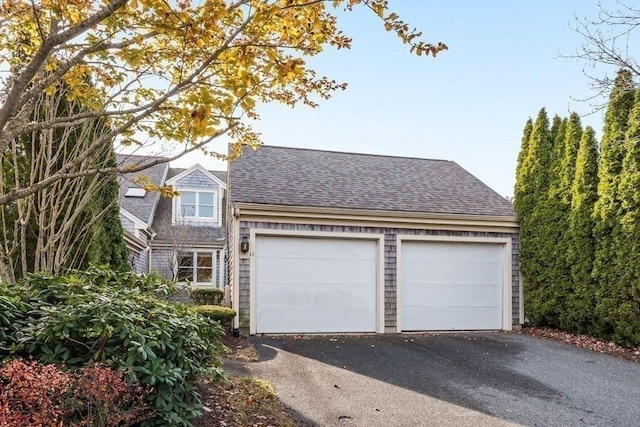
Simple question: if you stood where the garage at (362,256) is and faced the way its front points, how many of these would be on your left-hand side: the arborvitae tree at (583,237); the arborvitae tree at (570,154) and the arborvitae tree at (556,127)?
3

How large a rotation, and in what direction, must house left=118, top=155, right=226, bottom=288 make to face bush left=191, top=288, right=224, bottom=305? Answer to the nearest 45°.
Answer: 0° — it already faces it

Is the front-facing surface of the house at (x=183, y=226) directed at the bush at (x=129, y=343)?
yes

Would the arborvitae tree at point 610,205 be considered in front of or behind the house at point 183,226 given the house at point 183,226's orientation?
in front

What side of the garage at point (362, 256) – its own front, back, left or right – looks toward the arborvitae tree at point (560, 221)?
left

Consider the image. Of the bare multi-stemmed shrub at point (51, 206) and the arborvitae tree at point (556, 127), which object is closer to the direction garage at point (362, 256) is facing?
the bare multi-stemmed shrub

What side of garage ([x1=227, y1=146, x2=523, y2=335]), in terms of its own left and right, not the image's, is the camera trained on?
front

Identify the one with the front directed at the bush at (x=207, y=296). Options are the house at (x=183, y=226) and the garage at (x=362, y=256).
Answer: the house at (x=183, y=226)

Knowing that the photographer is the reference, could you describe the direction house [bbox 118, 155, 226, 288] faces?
facing the viewer

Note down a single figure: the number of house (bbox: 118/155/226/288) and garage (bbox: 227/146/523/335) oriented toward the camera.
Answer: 2

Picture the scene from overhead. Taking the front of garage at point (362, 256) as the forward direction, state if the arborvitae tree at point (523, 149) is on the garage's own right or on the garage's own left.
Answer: on the garage's own left

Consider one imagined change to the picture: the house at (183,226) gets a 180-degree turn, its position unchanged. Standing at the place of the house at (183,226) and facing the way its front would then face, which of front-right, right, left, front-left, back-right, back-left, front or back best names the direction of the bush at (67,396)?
back
